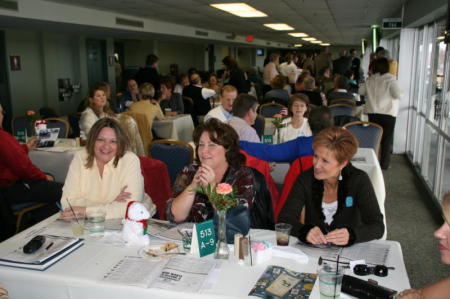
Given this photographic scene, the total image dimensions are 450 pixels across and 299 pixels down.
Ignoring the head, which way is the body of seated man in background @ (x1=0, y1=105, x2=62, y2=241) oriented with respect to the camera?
to the viewer's right

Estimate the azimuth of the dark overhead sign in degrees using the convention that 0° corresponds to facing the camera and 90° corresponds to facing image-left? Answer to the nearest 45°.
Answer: approximately 0°

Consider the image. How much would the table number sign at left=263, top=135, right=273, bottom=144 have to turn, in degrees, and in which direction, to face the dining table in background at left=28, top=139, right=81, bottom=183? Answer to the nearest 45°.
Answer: approximately 90° to its right

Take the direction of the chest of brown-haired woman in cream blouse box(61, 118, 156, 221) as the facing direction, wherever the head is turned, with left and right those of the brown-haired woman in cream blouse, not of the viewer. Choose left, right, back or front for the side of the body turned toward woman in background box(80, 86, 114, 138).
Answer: back

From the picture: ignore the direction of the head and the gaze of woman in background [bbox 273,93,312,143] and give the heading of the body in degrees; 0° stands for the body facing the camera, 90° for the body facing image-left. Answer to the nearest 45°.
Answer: approximately 0°

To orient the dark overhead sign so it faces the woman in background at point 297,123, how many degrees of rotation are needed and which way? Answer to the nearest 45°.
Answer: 0° — it already faces them

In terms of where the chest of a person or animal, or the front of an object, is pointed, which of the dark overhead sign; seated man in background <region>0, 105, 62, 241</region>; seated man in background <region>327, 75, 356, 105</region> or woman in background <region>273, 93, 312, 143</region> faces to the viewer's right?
seated man in background <region>0, 105, 62, 241</region>

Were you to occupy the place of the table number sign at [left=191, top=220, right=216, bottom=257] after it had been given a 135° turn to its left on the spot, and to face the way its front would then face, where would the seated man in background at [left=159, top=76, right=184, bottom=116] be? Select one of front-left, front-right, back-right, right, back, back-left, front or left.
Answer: front

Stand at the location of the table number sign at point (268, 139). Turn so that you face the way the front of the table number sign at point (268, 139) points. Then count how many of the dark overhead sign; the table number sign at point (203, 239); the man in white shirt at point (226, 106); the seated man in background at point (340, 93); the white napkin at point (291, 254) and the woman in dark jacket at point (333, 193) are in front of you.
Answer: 3

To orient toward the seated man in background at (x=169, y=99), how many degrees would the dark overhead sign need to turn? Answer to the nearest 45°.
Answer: approximately 90° to its right

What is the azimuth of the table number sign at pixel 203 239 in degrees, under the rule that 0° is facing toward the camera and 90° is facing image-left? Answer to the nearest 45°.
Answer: approximately 315°

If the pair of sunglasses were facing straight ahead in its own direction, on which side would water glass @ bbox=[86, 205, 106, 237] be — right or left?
on its right

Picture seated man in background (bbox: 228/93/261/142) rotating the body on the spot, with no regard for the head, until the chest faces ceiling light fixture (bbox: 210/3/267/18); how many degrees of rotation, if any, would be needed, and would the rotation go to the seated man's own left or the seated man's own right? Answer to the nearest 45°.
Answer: approximately 45° to the seated man's own left
